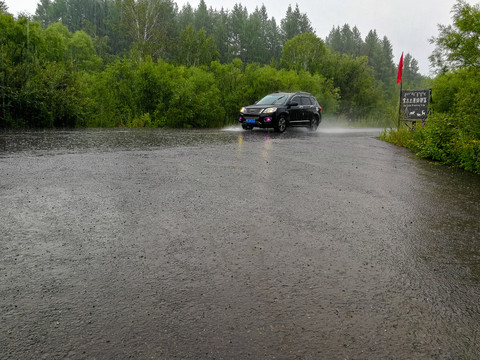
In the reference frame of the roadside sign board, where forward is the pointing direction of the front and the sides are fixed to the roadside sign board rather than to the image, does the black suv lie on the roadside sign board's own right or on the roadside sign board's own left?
on the roadside sign board's own right

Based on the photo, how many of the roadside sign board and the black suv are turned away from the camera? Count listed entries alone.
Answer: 0

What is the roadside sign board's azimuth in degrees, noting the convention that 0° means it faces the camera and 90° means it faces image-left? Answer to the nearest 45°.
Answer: approximately 0°

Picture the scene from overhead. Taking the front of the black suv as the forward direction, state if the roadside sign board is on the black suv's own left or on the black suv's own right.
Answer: on the black suv's own left
